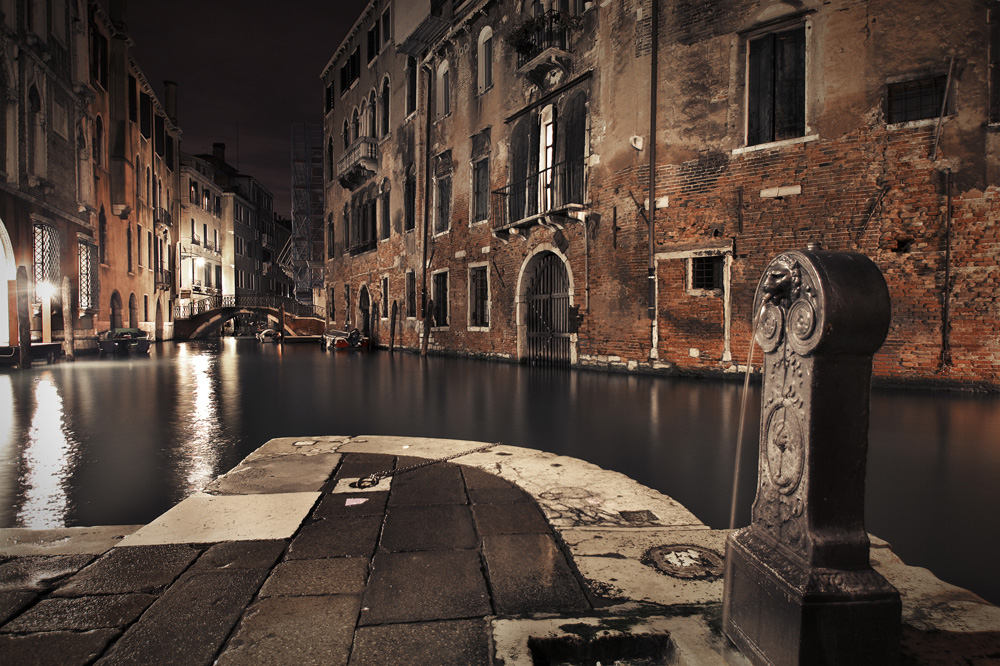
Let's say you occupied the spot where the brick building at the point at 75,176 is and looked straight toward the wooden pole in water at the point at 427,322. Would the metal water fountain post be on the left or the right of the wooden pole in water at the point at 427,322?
right

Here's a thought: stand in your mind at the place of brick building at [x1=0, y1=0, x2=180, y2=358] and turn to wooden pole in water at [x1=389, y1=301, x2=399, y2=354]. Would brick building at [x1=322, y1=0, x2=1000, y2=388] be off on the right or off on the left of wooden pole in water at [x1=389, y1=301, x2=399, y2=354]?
right

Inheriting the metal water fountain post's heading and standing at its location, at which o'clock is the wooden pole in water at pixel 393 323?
The wooden pole in water is roughly at 3 o'clock from the metal water fountain post.

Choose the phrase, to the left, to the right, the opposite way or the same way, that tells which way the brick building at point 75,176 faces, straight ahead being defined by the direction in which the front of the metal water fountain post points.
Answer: the opposite way

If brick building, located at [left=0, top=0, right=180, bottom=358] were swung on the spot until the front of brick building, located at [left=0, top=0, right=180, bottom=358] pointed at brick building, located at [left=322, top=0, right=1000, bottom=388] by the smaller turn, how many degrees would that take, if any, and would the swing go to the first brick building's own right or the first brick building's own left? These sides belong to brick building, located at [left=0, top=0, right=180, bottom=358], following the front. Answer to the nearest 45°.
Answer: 0° — it already faces it

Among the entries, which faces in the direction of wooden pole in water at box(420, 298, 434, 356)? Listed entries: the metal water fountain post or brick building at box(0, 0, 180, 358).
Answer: the brick building

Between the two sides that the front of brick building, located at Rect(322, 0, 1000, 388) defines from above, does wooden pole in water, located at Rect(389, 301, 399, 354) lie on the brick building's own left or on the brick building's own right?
on the brick building's own right

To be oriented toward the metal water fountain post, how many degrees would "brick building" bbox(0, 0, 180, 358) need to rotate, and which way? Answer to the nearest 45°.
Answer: approximately 45° to its right

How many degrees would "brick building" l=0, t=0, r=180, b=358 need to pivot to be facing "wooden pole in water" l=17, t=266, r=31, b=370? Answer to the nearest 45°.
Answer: approximately 45° to its right

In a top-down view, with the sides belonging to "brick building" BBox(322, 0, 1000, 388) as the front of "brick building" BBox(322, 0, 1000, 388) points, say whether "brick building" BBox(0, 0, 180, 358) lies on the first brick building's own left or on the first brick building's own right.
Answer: on the first brick building's own right

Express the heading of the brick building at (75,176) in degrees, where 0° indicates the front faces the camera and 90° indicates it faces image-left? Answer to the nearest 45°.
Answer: approximately 315°

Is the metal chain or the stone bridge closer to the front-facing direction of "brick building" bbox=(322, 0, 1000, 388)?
the metal chain

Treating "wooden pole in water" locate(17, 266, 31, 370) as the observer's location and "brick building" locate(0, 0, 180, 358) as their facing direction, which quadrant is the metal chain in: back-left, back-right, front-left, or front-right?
back-right
